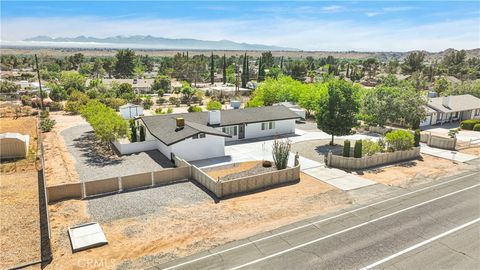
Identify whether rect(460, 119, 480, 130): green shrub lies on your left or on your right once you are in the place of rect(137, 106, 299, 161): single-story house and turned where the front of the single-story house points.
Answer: on your left

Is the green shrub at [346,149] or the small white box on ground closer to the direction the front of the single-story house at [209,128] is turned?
the green shrub

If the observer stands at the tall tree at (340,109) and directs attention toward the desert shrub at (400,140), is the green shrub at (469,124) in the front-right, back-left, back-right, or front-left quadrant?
front-left

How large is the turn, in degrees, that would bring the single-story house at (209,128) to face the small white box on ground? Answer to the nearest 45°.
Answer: approximately 45° to its right

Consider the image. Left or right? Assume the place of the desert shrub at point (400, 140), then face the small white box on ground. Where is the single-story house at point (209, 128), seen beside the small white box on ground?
right

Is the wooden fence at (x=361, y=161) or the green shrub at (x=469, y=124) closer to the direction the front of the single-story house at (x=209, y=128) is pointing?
the wooden fence

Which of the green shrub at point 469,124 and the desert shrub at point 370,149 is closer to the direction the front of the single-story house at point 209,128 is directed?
the desert shrub

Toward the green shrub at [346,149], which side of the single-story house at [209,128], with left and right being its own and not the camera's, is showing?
front

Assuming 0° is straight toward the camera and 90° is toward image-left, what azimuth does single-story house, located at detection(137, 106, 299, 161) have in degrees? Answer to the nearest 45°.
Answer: approximately 315°

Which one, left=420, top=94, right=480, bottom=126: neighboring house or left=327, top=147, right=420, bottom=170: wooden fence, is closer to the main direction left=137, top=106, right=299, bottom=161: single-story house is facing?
the wooden fence

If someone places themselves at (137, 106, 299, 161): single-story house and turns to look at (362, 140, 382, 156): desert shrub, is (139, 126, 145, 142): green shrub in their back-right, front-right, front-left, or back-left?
back-right

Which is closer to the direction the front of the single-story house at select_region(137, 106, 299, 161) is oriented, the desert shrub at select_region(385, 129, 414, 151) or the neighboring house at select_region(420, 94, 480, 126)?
the desert shrub
